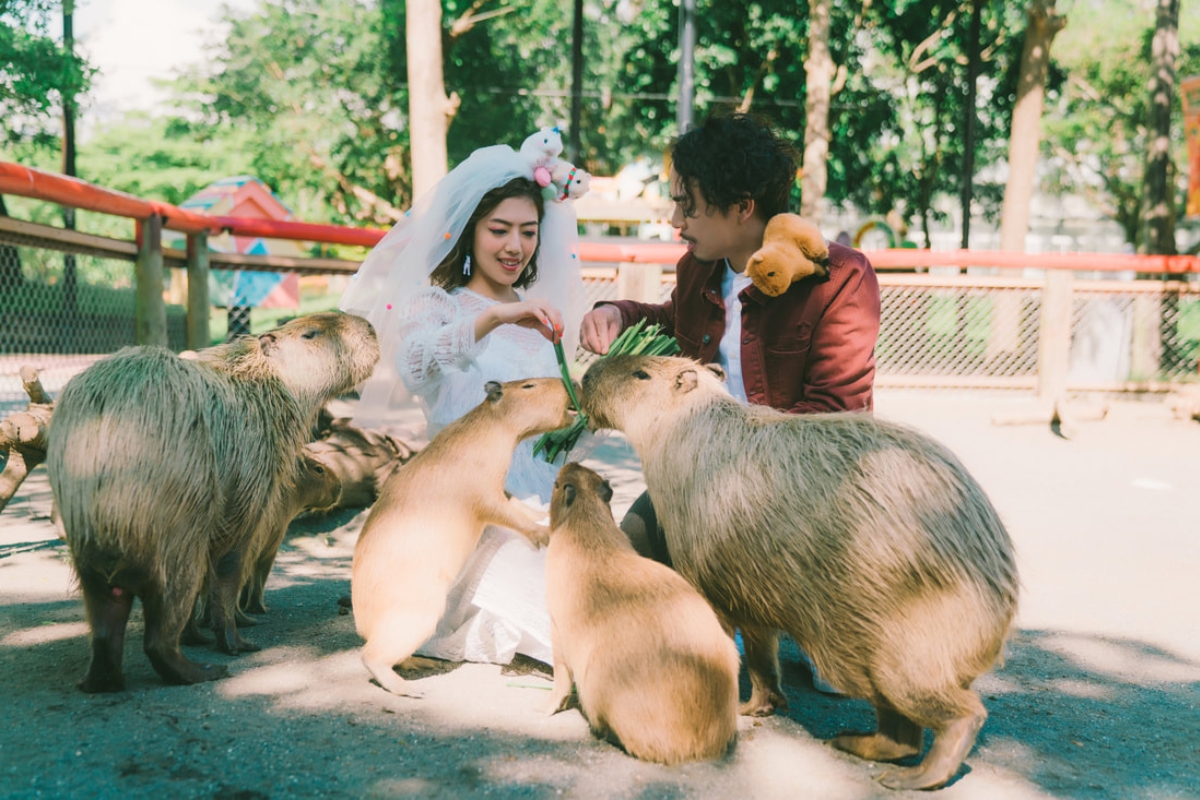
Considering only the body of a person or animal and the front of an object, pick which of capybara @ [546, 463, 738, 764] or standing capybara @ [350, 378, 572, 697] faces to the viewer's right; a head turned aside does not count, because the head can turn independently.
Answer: the standing capybara

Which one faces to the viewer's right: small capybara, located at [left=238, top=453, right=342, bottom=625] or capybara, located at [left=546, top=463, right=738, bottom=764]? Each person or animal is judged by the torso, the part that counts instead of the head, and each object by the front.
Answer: the small capybara

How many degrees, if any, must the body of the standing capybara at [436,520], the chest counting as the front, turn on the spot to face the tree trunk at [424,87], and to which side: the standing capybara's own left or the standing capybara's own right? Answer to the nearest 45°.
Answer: approximately 90° to the standing capybara's own left

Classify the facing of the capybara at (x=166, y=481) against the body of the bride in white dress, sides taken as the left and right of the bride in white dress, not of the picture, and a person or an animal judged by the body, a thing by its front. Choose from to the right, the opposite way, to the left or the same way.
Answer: to the left

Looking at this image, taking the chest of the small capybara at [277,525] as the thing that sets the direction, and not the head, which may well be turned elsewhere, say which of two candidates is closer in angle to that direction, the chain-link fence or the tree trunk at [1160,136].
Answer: the tree trunk

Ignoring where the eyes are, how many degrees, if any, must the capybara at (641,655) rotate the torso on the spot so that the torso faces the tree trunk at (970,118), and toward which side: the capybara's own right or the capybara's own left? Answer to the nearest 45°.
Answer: approximately 45° to the capybara's own right

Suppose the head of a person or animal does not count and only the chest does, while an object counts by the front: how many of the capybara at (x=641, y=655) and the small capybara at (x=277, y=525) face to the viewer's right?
1

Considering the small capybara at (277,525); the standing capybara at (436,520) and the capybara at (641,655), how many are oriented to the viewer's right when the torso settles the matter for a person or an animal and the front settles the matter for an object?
2

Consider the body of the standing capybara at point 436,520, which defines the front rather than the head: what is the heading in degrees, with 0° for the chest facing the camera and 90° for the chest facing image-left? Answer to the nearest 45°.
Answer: approximately 270°

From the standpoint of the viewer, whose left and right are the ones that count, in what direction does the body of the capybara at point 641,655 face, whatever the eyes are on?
facing away from the viewer and to the left of the viewer

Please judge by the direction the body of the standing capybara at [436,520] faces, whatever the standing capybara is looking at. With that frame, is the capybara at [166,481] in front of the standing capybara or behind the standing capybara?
behind

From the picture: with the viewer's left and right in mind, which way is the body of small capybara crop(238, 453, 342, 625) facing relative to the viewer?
facing to the right of the viewer
